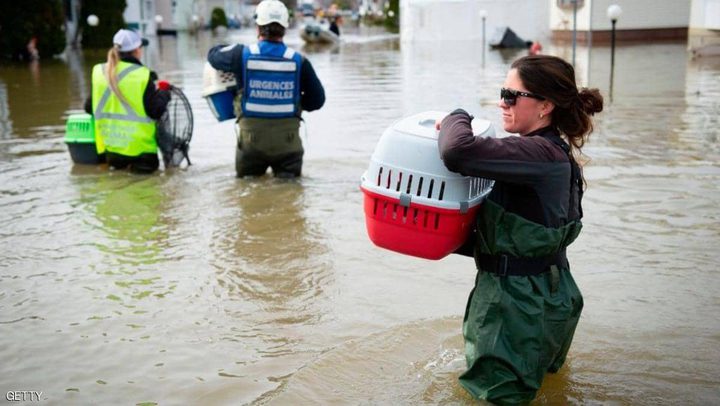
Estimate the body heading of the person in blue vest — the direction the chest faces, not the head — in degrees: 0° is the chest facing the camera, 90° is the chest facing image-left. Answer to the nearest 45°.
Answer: approximately 180°

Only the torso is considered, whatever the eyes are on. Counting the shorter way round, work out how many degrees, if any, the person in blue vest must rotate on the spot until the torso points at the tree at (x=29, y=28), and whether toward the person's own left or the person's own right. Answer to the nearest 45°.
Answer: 0° — they already face it

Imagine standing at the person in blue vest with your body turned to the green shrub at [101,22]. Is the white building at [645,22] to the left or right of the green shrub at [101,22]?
right

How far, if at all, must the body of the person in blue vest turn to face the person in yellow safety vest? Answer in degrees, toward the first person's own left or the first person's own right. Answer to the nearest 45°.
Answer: approximately 45° to the first person's own left

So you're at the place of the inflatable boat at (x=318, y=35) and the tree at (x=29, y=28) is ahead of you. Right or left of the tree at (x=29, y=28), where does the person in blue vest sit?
left

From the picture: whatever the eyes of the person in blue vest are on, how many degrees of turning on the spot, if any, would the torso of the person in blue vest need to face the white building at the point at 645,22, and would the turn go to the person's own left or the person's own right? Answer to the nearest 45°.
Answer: approximately 45° to the person's own right

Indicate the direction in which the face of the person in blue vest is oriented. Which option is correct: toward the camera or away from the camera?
away from the camera
